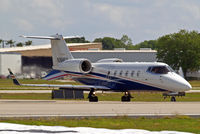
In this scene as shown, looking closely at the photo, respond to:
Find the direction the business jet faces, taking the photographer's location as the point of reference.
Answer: facing the viewer and to the right of the viewer
